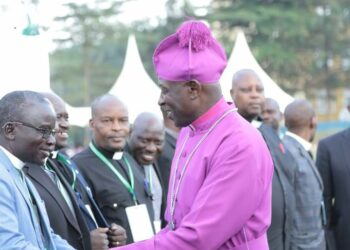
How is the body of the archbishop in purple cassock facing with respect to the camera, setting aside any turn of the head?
to the viewer's left

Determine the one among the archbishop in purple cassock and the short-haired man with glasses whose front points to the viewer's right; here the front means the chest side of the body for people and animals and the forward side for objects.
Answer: the short-haired man with glasses

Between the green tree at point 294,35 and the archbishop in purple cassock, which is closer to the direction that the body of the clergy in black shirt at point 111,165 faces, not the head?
the archbishop in purple cassock

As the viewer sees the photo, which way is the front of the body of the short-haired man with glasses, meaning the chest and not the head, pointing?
to the viewer's right

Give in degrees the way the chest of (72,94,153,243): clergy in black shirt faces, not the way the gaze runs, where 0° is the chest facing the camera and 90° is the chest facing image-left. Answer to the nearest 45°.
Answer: approximately 315°

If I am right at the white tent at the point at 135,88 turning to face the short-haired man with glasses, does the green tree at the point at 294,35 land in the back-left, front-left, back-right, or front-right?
back-left

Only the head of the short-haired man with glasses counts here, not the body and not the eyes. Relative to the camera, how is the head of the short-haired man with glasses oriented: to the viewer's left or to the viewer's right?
to the viewer's right

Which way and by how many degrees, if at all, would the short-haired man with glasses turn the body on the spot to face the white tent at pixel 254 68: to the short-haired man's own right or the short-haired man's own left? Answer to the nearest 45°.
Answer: approximately 45° to the short-haired man's own left

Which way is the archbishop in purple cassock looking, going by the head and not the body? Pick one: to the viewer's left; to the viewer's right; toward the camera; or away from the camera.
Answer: to the viewer's left

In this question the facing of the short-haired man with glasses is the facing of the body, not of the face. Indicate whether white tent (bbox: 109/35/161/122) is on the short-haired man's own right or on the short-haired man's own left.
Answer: on the short-haired man's own left

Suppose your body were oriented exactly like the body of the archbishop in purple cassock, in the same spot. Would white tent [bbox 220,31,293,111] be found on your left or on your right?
on your right
